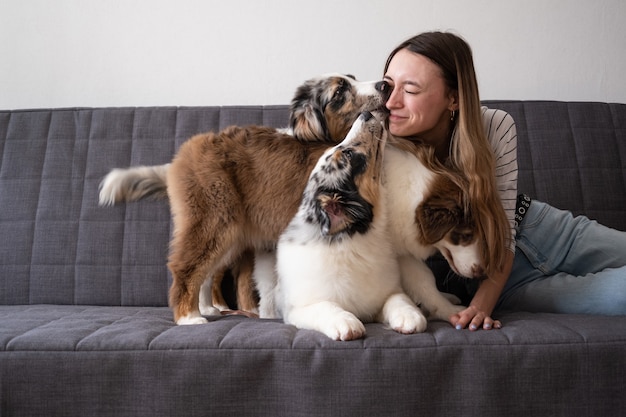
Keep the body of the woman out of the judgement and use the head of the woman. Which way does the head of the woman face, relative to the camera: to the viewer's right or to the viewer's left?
to the viewer's left

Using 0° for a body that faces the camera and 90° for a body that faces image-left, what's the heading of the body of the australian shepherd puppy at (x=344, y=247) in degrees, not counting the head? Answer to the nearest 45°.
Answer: approximately 315°

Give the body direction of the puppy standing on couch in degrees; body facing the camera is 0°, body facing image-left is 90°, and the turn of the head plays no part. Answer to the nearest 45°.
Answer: approximately 270°

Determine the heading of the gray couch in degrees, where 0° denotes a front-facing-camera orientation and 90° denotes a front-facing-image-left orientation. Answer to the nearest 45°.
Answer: approximately 0°
